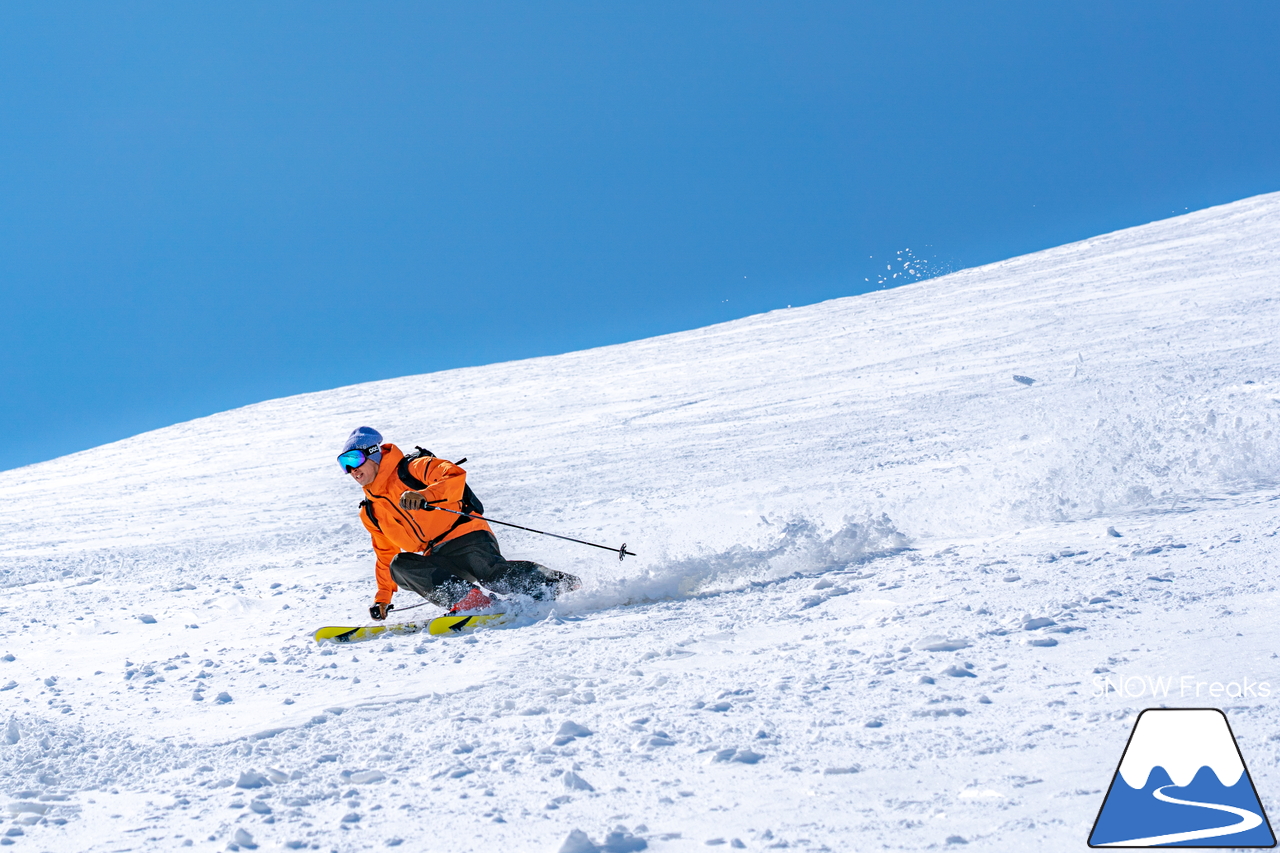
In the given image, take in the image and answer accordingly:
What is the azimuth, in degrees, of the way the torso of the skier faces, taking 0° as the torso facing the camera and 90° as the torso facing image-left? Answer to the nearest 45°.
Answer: approximately 45°
